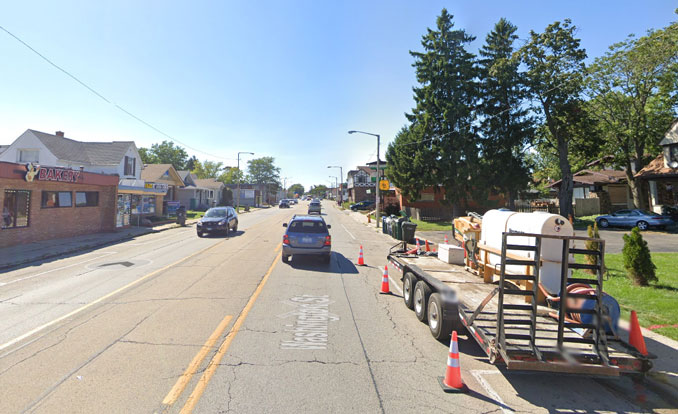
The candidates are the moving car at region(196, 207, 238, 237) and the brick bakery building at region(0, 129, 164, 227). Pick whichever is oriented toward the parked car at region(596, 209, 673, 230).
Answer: the brick bakery building

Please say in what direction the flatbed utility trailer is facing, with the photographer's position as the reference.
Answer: facing away from the viewer and to the left of the viewer

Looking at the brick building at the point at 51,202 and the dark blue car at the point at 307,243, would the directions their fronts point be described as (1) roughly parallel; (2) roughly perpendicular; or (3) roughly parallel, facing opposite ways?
roughly perpendicular

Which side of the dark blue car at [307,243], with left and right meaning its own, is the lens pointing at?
back

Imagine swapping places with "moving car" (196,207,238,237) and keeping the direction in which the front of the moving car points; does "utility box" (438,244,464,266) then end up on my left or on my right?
on my left

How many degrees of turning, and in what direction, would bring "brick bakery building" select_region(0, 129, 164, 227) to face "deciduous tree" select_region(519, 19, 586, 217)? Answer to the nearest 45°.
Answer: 0° — it already faces it

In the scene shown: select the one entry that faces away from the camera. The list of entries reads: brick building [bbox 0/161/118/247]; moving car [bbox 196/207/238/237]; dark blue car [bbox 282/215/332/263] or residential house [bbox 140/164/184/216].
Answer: the dark blue car

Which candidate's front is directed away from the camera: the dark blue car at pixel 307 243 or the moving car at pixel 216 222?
the dark blue car

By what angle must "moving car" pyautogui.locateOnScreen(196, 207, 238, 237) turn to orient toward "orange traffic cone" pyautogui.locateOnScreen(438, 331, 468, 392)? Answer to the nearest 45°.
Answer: approximately 45° to its left

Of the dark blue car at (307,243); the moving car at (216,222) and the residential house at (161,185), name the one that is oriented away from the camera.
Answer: the dark blue car

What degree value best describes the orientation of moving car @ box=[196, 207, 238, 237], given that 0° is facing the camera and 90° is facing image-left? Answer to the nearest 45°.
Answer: approximately 45°

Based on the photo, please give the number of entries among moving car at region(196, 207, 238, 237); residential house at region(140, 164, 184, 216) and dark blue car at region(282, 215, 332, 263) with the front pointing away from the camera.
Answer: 1
